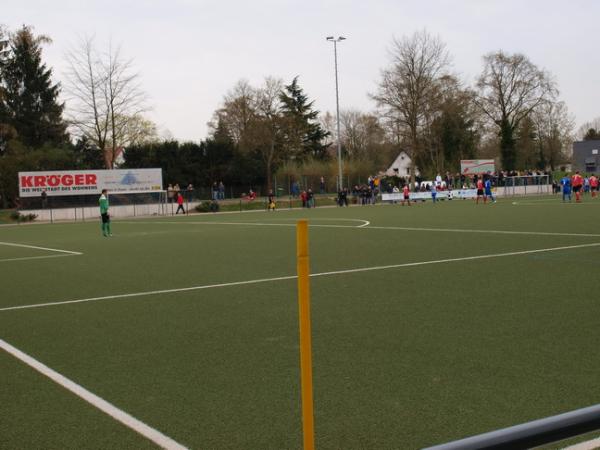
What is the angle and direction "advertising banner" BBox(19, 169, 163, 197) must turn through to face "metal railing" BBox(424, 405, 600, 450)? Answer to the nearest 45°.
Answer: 0° — it already faces it

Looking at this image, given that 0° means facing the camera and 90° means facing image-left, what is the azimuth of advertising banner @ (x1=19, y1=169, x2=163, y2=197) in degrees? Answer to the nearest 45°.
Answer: approximately 0°

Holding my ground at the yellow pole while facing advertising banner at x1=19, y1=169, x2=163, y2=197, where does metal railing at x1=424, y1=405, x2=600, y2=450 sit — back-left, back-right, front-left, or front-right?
back-right

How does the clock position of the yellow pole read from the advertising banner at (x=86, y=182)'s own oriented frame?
The yellow pole is roughly at 12 o'clock from the advertising banner.

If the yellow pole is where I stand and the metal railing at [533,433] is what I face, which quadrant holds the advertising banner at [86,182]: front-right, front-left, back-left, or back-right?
back-left
